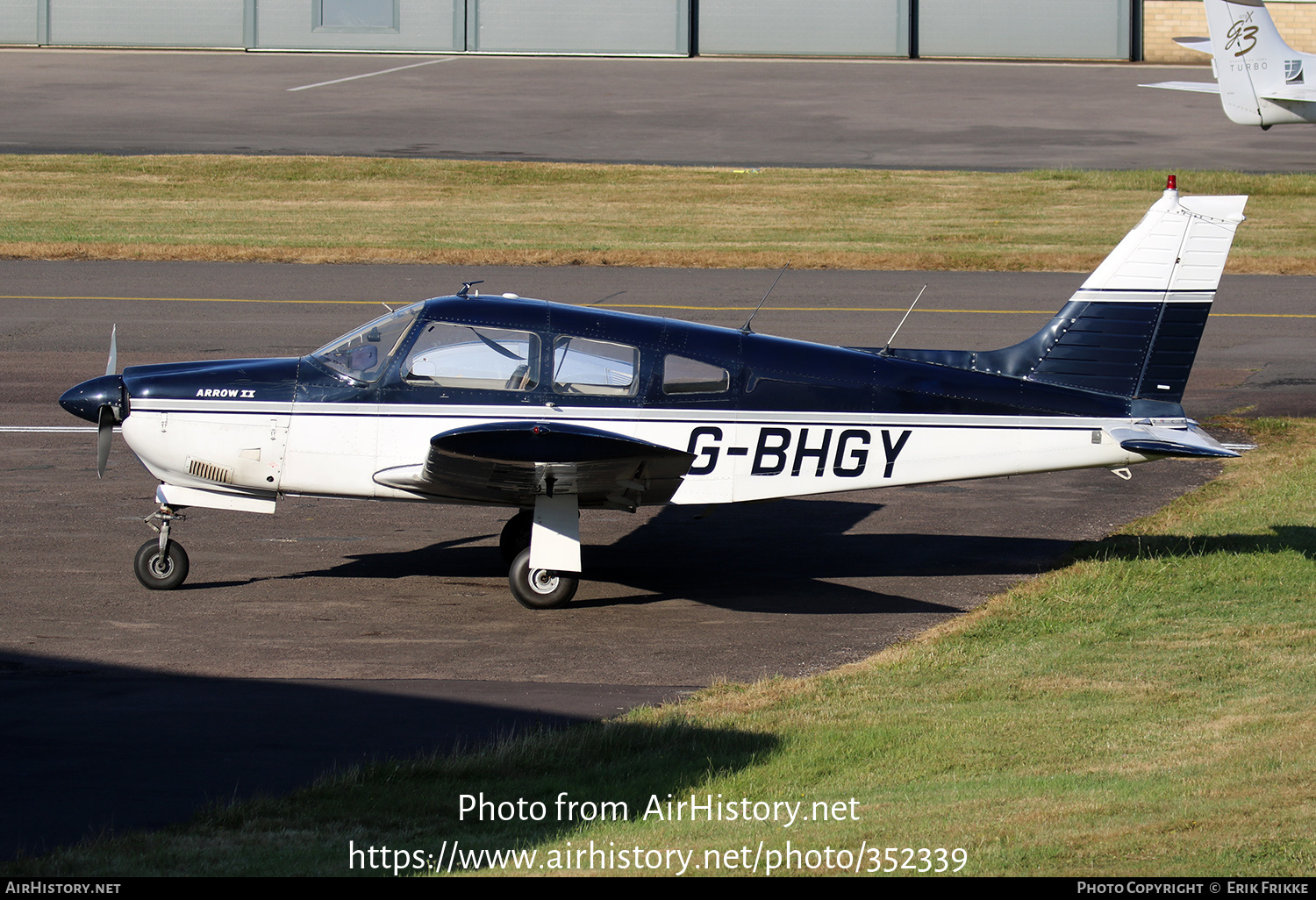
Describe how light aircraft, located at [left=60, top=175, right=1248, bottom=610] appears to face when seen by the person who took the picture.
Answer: facing to the left of the viewer
